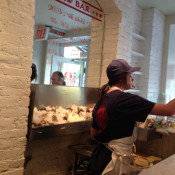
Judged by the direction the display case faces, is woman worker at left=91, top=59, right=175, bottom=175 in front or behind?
in front

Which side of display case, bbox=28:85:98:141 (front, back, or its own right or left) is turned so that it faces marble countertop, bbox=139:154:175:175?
front

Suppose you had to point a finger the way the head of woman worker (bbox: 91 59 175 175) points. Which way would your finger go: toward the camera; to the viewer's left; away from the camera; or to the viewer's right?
to the viewer's right

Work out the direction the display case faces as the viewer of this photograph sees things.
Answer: facing the viewer and to the right of the viewer
